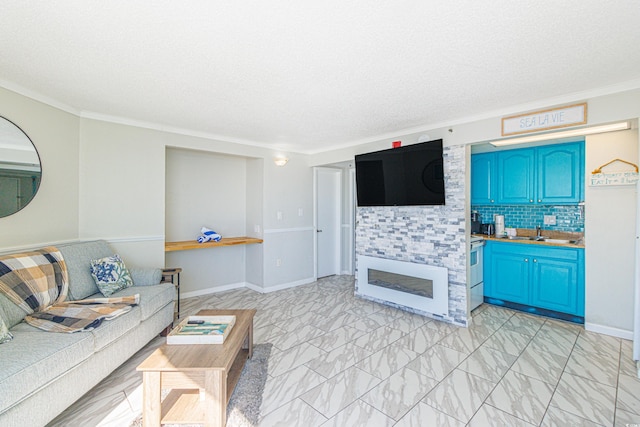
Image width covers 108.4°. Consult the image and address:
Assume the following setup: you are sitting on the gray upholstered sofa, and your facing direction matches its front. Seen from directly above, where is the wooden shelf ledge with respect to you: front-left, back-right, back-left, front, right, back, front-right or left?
left

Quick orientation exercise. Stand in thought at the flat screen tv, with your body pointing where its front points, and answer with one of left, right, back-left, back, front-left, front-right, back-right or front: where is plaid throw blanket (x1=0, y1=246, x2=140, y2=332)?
front

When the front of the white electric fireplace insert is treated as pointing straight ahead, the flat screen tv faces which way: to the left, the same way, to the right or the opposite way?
the same way

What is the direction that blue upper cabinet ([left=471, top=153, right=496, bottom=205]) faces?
toward the camera

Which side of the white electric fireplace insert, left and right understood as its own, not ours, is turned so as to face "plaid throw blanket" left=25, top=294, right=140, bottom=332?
front

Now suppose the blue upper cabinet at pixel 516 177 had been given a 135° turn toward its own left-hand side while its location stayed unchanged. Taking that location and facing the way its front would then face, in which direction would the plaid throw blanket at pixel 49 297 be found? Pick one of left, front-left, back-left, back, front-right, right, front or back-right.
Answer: back

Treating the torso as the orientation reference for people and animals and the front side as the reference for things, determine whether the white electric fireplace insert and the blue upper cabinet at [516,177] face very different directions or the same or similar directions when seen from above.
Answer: same or similar directions

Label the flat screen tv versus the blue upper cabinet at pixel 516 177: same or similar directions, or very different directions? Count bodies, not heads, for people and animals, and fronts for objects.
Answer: same or similar directions

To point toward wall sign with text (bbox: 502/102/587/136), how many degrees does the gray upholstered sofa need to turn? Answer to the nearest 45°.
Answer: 0° — it already faces it

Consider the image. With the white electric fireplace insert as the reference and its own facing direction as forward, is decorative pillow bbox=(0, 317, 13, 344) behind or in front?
in front

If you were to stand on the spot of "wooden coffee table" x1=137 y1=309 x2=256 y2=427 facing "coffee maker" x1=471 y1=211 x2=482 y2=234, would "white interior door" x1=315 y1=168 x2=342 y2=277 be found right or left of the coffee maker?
left

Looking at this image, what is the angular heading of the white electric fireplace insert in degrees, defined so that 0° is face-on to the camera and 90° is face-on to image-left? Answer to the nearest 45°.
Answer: approximately 45°

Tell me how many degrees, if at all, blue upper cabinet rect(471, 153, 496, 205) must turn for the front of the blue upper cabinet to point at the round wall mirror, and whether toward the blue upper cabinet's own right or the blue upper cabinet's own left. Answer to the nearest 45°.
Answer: approximately 45° to the blue upper cabinet's own right

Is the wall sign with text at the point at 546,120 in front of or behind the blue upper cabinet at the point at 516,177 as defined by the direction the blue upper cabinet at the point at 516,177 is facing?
in front

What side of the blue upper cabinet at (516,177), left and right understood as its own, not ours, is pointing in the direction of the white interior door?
right

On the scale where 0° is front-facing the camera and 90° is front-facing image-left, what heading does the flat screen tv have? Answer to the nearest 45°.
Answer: approximately 45°

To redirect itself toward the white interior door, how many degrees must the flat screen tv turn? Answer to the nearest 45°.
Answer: approximately 90° to its right

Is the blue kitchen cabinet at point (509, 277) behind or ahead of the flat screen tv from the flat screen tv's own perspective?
behind

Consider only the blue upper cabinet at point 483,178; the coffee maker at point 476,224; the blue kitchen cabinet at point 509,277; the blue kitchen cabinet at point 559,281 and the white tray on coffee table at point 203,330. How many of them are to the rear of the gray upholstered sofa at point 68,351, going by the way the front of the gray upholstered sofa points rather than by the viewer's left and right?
0

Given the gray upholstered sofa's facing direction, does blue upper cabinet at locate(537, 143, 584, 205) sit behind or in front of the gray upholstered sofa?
in front

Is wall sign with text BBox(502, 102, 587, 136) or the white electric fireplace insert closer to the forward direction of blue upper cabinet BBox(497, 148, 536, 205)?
the wall sign with text

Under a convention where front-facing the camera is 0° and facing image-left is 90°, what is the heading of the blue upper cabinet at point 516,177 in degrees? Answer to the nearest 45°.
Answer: approximately 0°
